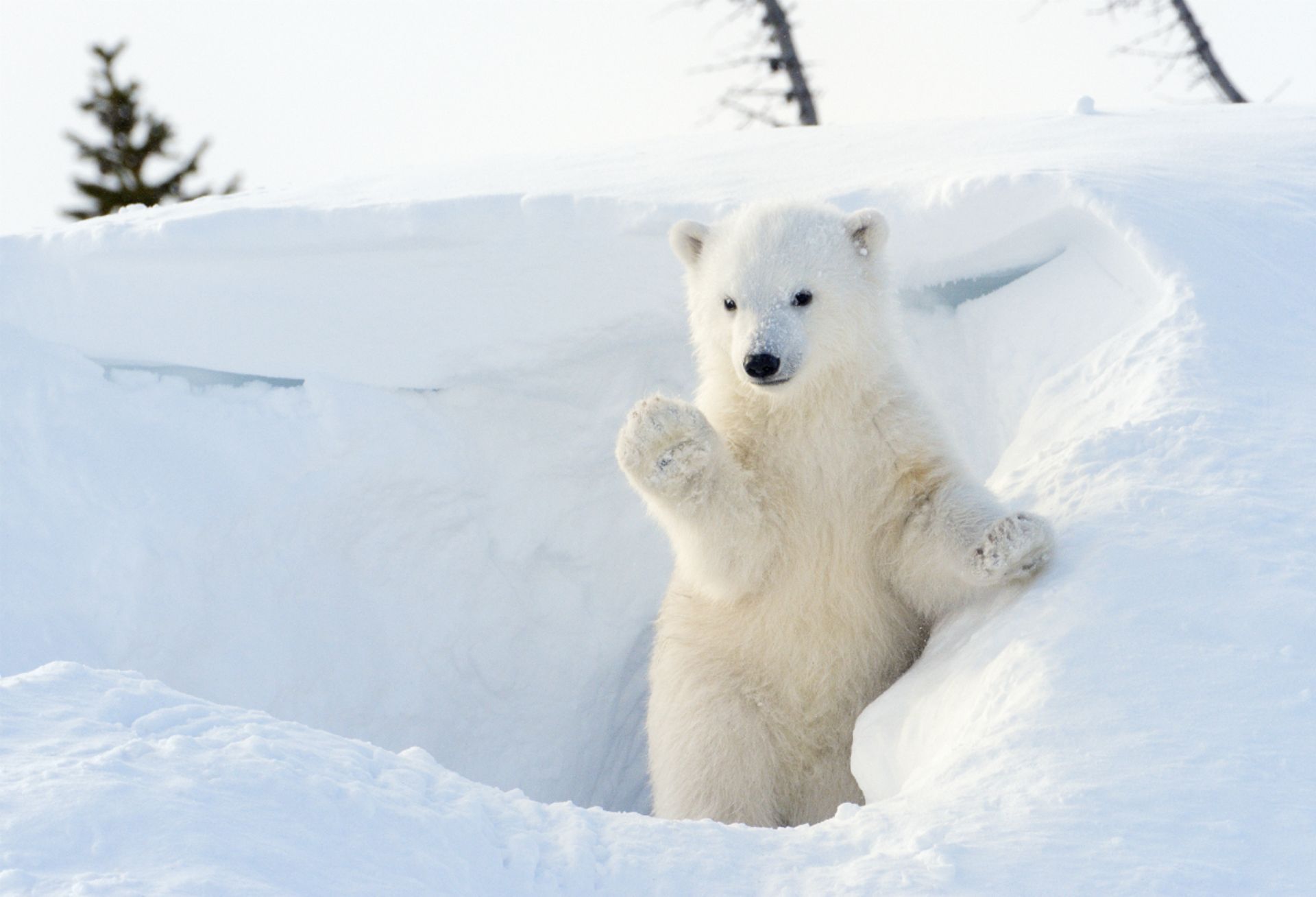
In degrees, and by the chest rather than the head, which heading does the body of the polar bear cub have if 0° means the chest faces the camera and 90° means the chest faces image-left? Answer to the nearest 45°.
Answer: approximately 0°

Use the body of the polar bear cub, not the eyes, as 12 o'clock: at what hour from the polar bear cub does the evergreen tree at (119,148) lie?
The evergreen tree is roughly at 5 o'clock from the polar bear cub.
